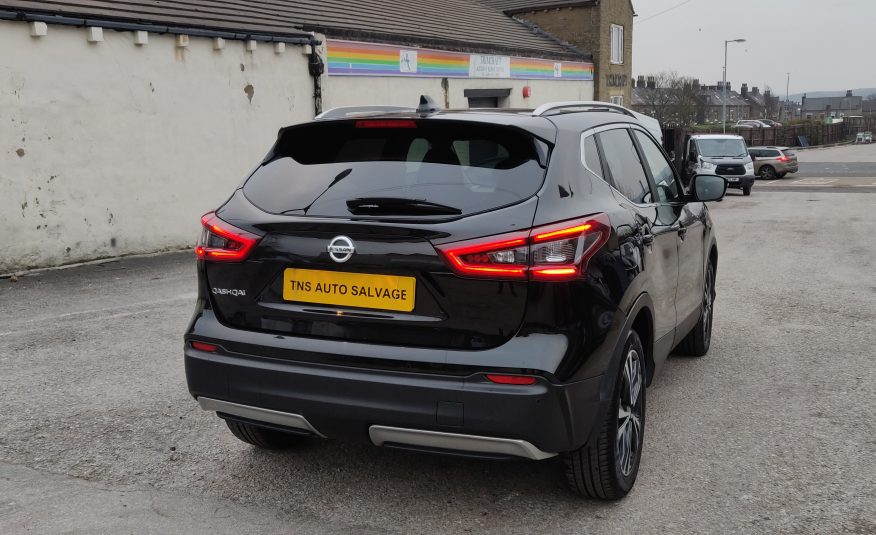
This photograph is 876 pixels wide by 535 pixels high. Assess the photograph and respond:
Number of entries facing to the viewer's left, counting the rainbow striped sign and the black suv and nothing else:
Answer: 0

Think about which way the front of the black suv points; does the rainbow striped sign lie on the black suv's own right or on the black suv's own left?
on the black suv's own left

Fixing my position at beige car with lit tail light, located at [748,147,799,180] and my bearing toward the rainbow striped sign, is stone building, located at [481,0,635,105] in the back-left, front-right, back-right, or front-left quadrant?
front-right

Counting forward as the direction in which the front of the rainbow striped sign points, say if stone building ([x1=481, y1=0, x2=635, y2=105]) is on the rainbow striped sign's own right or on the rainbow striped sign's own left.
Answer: on the rainbow striped sign's own left

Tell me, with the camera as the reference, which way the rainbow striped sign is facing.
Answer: facing the viewer and to the right of the viewer

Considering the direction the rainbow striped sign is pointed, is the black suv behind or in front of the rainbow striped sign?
in front

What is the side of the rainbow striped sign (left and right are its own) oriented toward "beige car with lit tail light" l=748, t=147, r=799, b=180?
left

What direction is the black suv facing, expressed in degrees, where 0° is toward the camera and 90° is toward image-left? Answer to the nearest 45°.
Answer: approximately 225°

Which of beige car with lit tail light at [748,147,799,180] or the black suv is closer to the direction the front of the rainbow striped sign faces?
the black suv

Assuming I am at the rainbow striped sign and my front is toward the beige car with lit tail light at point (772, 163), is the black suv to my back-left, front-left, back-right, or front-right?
back-right

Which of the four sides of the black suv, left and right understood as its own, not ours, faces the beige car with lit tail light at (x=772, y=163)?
front

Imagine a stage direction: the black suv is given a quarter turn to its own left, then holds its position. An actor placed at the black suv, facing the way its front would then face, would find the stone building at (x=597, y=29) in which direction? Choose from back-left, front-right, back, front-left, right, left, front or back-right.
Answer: front-right

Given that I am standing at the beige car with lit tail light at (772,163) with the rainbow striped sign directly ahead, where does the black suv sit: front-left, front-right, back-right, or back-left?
front-left
